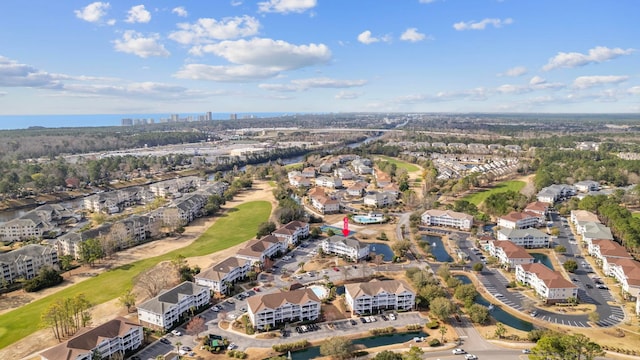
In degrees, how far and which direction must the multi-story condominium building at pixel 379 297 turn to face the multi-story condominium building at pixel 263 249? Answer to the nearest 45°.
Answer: approximately 135° to its right

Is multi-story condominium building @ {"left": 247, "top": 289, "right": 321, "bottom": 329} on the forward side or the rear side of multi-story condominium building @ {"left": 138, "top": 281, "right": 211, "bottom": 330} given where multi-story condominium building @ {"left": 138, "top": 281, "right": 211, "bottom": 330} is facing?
on the forward side

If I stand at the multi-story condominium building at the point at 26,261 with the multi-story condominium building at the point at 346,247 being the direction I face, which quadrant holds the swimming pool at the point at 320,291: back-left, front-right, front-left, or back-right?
front-right

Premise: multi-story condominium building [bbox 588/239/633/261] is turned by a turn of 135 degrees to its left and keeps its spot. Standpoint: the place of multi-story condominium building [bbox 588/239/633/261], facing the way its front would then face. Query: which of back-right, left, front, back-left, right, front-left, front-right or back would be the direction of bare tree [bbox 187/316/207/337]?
back-right

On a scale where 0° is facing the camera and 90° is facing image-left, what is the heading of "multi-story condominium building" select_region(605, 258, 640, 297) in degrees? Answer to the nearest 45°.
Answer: approximately 45°

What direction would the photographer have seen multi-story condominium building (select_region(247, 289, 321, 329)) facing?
facing the viewer

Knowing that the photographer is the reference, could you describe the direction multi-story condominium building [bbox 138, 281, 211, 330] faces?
facing the viewer and to the right of the viewer

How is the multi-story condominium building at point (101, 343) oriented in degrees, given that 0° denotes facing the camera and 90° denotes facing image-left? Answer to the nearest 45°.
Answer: approximately 315°

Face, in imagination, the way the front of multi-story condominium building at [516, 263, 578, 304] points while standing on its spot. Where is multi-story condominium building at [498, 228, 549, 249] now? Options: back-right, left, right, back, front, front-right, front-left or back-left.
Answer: back-right

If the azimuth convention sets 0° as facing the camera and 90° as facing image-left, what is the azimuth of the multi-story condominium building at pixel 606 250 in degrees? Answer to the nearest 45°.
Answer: approximately 45°

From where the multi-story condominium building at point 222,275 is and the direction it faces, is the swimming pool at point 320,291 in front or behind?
in front

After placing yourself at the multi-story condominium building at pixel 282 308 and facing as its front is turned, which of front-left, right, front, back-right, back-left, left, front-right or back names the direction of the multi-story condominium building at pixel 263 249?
back

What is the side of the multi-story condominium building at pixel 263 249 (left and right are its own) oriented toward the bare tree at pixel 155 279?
right

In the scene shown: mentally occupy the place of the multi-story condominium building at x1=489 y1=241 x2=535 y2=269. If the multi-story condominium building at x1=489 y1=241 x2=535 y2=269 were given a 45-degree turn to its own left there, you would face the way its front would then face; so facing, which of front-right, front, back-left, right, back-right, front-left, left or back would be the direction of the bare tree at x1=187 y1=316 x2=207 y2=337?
front-right

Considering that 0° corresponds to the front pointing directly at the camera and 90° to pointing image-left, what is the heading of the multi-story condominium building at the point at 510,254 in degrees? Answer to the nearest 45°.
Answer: approximately 45°

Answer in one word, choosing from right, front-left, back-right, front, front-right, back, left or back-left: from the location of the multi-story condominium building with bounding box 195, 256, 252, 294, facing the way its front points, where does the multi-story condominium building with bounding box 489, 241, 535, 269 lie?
front-left

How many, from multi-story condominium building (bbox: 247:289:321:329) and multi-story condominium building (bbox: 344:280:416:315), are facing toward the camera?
2
